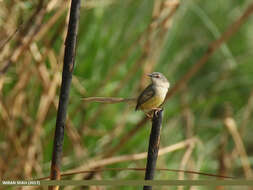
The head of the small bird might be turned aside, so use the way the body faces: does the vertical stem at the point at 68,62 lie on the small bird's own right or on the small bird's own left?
on the small bird's own right

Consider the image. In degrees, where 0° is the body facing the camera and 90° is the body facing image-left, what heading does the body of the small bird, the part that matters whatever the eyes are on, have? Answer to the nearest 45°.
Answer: approximately 315°
